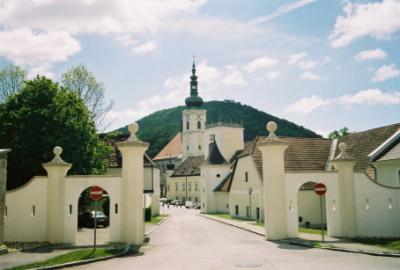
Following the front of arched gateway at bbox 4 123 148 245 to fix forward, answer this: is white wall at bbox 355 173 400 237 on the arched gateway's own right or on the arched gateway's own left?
on the arched gateway's own left

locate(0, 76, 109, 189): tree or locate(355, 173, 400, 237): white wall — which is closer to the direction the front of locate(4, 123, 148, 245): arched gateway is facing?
the white wall

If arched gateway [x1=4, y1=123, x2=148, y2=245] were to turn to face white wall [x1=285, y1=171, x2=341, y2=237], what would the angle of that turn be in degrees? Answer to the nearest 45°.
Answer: approximately 90° to its left

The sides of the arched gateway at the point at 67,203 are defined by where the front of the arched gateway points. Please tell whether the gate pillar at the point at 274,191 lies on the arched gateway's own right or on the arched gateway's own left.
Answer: on the arched gateway's own left

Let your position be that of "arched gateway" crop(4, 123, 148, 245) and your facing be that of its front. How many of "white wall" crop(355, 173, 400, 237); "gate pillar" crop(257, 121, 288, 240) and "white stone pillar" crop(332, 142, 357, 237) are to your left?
3

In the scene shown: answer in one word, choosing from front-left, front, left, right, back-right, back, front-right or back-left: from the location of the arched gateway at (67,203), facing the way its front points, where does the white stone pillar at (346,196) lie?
left
